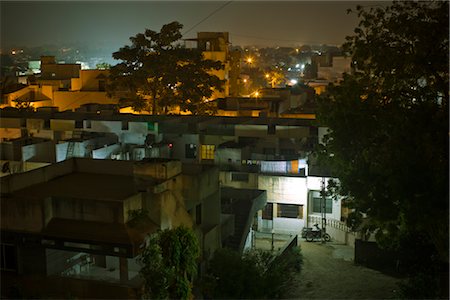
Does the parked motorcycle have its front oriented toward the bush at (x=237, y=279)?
no

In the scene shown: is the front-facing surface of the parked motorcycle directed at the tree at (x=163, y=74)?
no

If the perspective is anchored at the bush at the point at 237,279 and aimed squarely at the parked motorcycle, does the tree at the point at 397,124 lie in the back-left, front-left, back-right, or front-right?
front-right

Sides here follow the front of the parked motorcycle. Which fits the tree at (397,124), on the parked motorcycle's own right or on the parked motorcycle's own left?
on the parked motorcycle's own right

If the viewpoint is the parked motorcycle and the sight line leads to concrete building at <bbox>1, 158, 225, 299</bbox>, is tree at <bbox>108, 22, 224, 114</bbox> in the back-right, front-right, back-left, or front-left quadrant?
back-right
